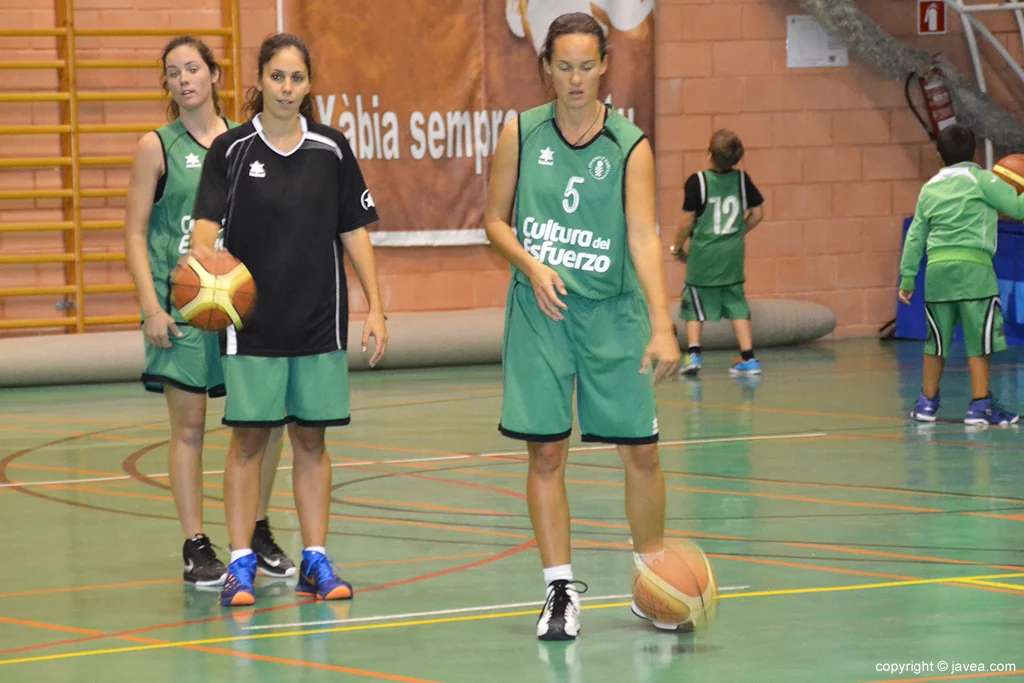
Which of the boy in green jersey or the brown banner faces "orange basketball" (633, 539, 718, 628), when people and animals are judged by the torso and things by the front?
the brown banner

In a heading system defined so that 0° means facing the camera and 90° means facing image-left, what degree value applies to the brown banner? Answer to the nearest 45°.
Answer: approximately 0°

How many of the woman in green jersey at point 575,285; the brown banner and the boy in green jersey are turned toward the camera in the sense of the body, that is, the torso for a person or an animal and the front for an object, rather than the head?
2

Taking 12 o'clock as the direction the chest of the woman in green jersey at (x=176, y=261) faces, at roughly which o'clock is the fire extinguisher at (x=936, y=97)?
The fire extinguisher is roughly at 9 o'clock from the woman in green jersey.

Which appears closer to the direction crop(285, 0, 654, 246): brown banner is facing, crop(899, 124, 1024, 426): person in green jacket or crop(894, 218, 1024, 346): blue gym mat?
the person in green jacket

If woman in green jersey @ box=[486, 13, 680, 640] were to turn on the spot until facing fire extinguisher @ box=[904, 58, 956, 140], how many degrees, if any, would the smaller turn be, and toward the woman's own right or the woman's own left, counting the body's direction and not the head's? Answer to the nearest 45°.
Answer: approximately 180°

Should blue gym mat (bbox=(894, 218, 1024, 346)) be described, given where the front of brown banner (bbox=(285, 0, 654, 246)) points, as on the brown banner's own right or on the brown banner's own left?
on the brown banner's own left

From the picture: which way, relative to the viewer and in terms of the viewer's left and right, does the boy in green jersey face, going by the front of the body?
facing away from the viewer

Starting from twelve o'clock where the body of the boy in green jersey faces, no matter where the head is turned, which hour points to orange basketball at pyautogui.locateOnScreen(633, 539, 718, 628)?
The orange basketball is roughly at 6 o'clock from the boy in green jersey.

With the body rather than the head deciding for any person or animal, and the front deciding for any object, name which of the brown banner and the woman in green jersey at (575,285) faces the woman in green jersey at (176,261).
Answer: the brown banner

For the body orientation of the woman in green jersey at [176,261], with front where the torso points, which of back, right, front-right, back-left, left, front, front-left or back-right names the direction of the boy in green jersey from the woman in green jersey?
left

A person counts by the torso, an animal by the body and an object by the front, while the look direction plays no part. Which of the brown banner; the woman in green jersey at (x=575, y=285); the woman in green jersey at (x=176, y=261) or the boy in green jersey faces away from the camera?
the boy in green jersey

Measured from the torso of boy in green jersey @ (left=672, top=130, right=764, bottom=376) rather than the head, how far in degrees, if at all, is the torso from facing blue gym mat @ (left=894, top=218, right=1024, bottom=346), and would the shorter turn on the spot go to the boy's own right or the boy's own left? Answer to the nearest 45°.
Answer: approximately 45° to the boy's own right

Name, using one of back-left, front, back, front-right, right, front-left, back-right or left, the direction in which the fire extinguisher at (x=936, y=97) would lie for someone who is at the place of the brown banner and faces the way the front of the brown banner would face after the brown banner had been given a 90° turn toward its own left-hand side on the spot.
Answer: front

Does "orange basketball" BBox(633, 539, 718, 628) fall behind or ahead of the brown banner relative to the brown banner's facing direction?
ahead
